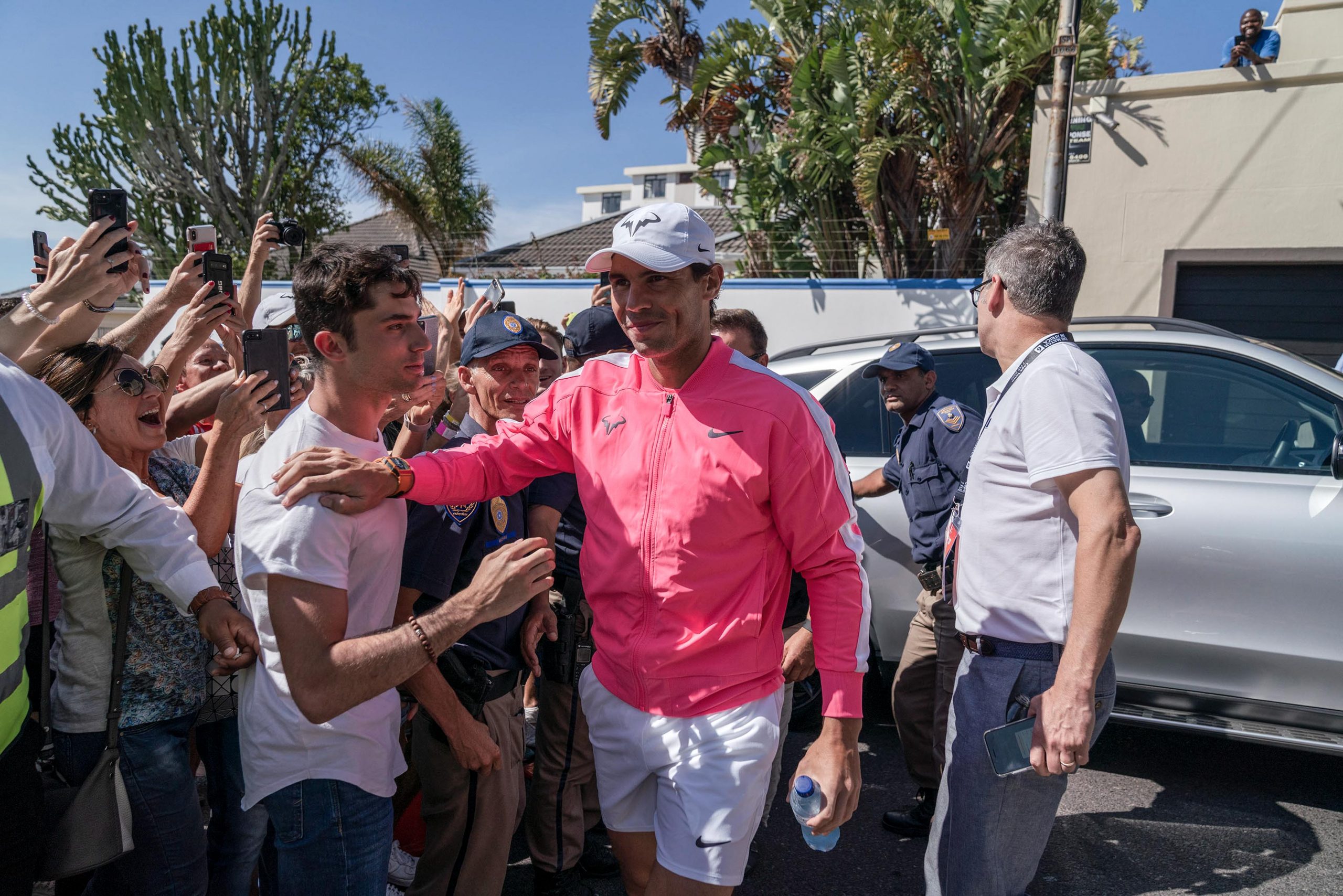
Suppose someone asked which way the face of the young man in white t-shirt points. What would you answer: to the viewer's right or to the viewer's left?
to the viewer's right

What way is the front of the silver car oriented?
to the viewer's right

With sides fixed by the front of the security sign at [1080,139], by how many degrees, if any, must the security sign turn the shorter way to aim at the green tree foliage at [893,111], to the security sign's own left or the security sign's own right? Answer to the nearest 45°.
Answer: approximately 135° to the security sign's own right

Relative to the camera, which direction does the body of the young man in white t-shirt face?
to the viewer's right

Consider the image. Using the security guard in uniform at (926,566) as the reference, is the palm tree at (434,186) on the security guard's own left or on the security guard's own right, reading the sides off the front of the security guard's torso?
on the security guard's own right

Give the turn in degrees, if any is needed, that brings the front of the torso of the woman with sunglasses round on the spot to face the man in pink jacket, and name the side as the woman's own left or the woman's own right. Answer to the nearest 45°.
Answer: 0° — they already face them

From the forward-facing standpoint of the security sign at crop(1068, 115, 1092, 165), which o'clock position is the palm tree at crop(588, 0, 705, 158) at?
The palm tree is roughly at 4 o'clock from the security sign.

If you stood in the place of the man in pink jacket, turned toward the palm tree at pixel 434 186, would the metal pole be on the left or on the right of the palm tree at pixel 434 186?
right

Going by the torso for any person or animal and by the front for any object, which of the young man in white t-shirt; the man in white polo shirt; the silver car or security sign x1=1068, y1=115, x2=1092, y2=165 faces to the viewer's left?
the man in white polo shirt

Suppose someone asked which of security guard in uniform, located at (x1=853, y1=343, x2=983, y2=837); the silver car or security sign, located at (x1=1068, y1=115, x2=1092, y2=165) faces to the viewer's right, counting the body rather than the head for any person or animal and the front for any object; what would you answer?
the silver car

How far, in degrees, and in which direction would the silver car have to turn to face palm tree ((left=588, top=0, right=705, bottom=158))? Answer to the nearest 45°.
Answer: approximately 135° to its left
